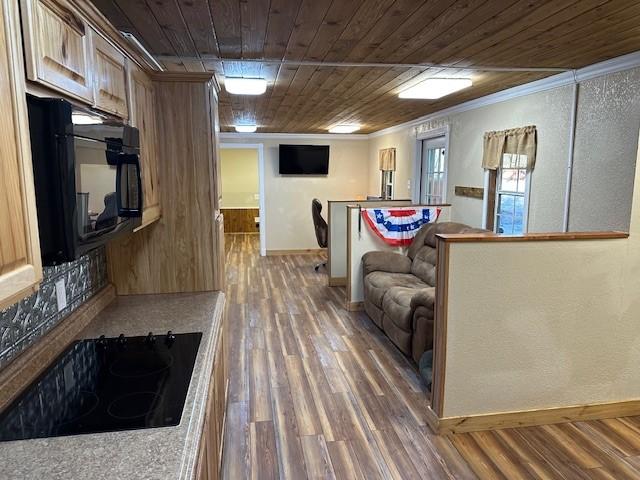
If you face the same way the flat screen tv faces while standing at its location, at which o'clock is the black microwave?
The black microwave is roughly at 12 o'clock from the flat screen tv.

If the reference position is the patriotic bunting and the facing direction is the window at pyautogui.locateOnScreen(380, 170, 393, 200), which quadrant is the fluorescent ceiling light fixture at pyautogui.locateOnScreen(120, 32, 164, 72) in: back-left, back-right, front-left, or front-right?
back-left

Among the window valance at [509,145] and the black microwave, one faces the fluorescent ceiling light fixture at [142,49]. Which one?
the window valance

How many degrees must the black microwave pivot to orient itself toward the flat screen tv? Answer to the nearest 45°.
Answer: approximately 90° to its left

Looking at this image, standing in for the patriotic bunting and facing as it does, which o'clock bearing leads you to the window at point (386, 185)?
The window is roughly at 6 o'clock from the patriotic bunting.

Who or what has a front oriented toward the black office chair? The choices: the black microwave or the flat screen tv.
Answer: the flat screen tv

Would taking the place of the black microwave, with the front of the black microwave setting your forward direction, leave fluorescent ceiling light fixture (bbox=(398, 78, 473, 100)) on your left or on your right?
on your left

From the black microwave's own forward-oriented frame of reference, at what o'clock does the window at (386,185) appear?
The window is roughly at 9 o'clock from the black microwave.

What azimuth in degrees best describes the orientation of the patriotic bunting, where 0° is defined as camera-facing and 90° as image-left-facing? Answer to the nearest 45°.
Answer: approximately 0°

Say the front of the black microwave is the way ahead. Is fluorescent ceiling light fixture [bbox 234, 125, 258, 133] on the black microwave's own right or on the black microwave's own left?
on the black microwave's own left

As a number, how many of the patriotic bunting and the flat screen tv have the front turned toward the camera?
2

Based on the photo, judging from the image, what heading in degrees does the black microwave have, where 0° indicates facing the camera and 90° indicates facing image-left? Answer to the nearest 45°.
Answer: approximately 315°

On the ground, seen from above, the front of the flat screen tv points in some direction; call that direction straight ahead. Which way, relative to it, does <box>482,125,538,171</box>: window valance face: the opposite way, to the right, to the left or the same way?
to the right

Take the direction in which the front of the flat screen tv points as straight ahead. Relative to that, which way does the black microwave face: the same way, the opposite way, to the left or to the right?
to the left
